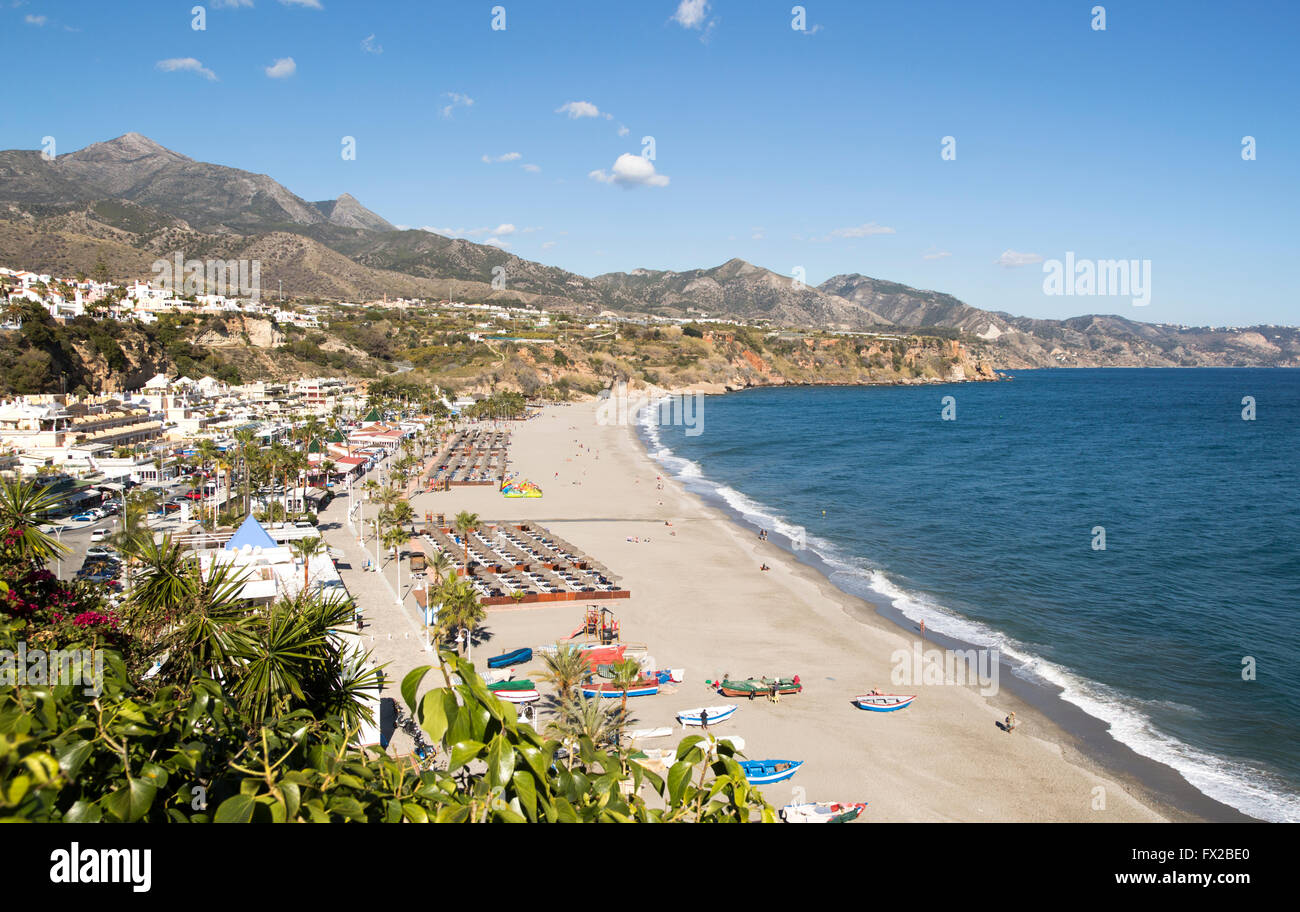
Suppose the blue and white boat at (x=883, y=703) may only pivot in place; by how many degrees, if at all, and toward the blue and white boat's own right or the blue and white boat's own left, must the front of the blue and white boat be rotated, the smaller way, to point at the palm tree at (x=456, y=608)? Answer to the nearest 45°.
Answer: approximately 180°

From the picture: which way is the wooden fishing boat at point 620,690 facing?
to the viewer's right

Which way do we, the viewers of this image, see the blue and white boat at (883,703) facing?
facing to the right of the viewer

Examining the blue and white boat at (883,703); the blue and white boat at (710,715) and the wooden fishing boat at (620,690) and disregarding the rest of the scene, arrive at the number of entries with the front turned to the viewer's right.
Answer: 3

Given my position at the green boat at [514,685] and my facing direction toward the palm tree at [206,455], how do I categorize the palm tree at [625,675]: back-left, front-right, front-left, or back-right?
back-right

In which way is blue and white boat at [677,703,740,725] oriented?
to the viewer's right

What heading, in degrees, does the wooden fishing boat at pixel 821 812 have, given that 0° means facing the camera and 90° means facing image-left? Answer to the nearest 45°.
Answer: approximately 270°
